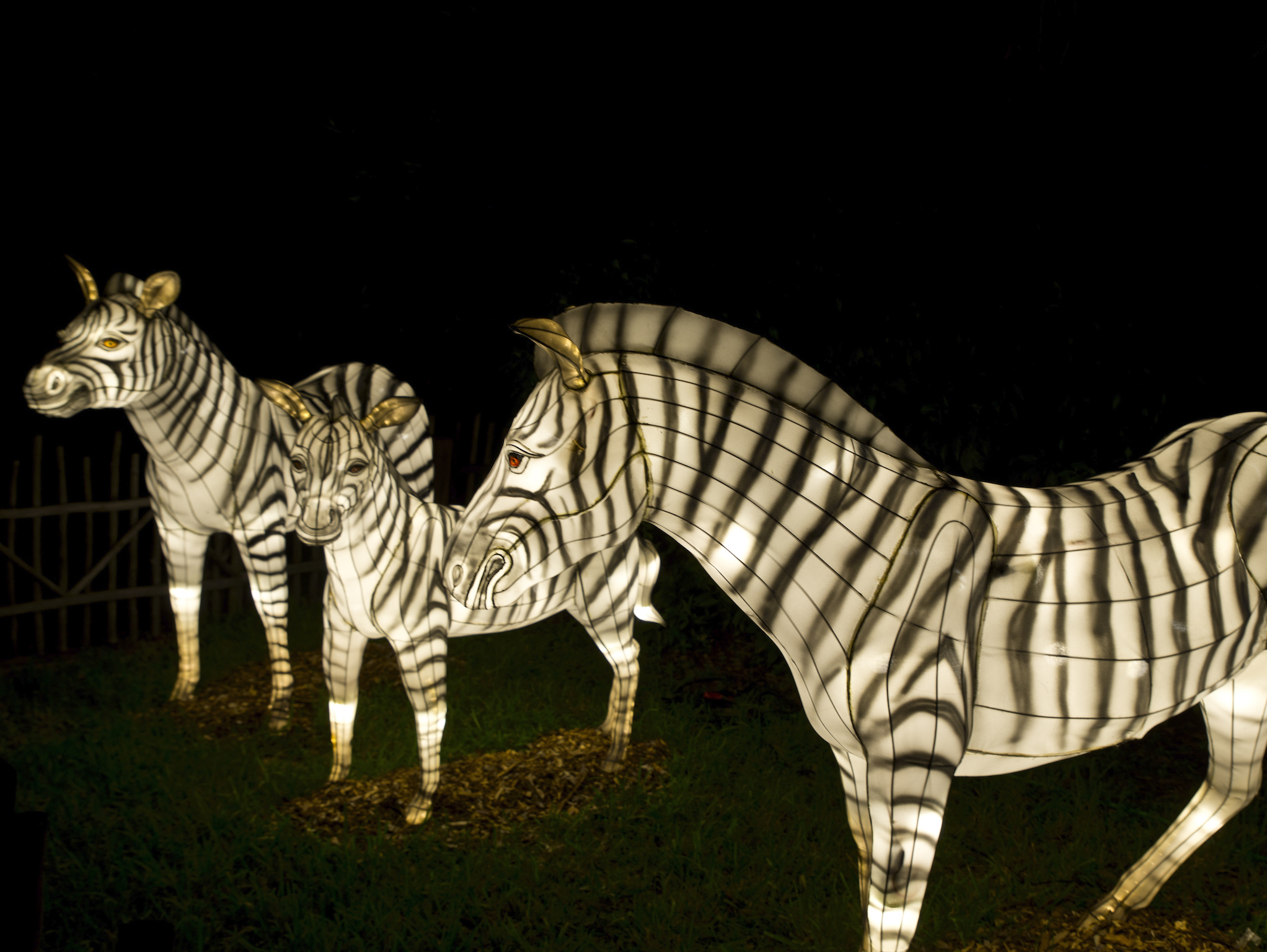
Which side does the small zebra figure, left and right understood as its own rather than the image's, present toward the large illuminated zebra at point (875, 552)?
left

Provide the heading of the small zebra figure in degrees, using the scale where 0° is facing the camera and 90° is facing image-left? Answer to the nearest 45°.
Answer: approximately 45°

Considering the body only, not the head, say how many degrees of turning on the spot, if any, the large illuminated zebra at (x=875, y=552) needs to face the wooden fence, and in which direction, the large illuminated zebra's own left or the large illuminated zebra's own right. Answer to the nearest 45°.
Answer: approximately 45° to the large illuminated zebra's own right

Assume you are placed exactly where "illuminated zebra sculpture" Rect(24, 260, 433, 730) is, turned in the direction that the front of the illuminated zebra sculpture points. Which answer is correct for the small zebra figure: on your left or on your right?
on your left

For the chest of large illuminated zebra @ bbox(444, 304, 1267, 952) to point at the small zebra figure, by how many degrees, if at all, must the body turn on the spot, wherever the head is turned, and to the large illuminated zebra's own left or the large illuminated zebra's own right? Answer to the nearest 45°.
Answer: approximately 45° to the large illuminated zebra's own right

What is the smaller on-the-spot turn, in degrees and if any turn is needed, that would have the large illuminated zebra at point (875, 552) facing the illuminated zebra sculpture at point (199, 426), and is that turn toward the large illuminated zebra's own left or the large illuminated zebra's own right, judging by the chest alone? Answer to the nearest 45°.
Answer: approximately 45° to the large illuminated zebra's own right

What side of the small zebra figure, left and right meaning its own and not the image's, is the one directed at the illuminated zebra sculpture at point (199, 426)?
right

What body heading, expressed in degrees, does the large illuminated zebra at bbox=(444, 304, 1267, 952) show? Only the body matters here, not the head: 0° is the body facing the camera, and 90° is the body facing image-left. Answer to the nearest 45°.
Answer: approximately 90°
